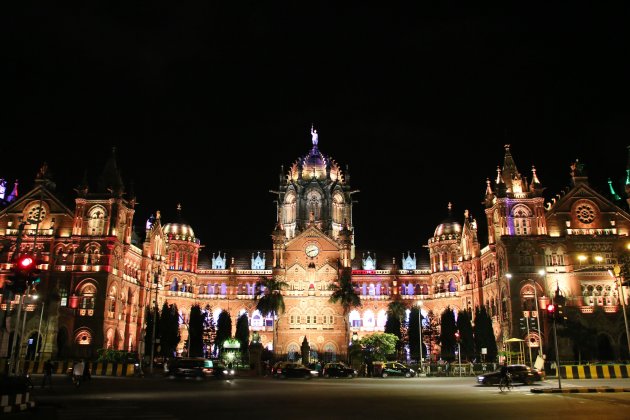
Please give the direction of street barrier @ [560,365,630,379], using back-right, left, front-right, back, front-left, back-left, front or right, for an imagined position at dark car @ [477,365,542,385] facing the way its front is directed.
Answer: back-right

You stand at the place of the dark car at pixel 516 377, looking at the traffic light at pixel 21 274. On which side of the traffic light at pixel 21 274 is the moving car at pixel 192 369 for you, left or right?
right

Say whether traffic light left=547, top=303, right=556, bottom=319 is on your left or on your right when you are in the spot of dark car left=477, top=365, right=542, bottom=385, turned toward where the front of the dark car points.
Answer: on your left

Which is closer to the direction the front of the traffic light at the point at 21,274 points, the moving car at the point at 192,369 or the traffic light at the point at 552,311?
the traffic light

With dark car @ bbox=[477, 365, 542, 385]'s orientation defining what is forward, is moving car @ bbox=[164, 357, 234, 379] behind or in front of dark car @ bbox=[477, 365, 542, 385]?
in front

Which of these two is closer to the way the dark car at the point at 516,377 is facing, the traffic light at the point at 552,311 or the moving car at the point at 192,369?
the moving car

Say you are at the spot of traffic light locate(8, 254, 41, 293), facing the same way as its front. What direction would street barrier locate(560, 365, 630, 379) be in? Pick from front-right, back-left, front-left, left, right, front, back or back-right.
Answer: left

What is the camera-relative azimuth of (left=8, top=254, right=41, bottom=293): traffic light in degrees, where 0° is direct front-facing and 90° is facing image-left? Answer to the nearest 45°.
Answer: approximately 0°

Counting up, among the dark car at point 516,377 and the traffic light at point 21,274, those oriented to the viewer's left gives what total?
1

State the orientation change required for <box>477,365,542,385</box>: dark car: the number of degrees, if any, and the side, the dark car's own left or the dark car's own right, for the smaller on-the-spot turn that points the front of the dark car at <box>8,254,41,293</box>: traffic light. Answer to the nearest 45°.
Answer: approximately 45° to the dark car's own left

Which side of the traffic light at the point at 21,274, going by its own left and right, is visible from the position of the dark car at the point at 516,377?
left

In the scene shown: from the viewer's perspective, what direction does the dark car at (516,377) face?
to the viewer's left

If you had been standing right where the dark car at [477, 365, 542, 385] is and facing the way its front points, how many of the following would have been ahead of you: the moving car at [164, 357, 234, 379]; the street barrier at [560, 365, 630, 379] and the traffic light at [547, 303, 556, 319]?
1
